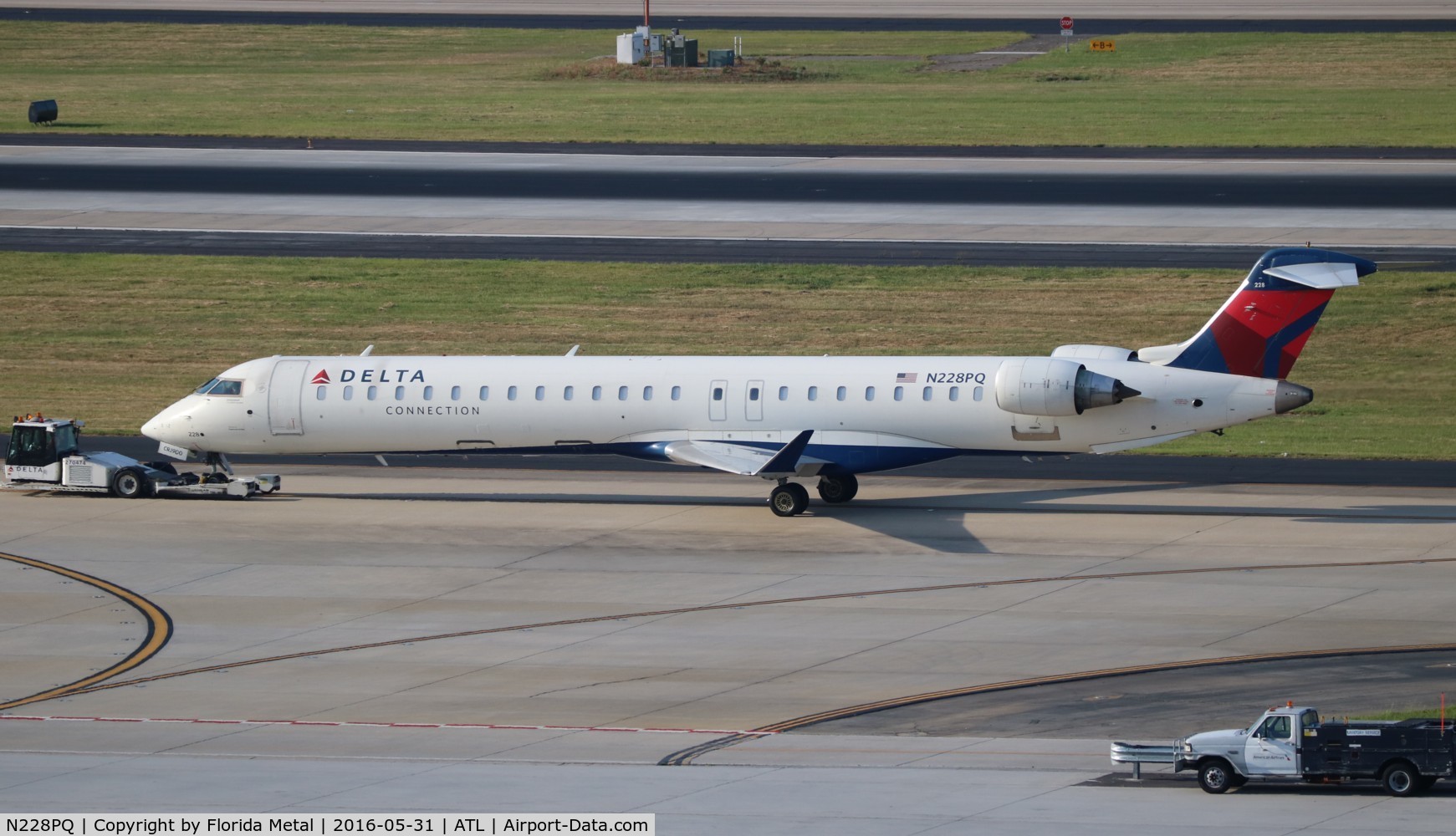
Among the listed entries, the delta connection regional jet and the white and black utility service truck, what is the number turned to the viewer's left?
2

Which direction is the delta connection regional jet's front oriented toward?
to the viewer's left

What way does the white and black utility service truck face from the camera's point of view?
to the viewer's left

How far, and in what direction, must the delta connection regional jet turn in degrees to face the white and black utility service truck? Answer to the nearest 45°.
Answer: approximately 90° to its left

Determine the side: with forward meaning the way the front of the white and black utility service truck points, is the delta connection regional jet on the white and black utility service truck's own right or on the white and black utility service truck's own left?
on the white and black utility service truck's own right
